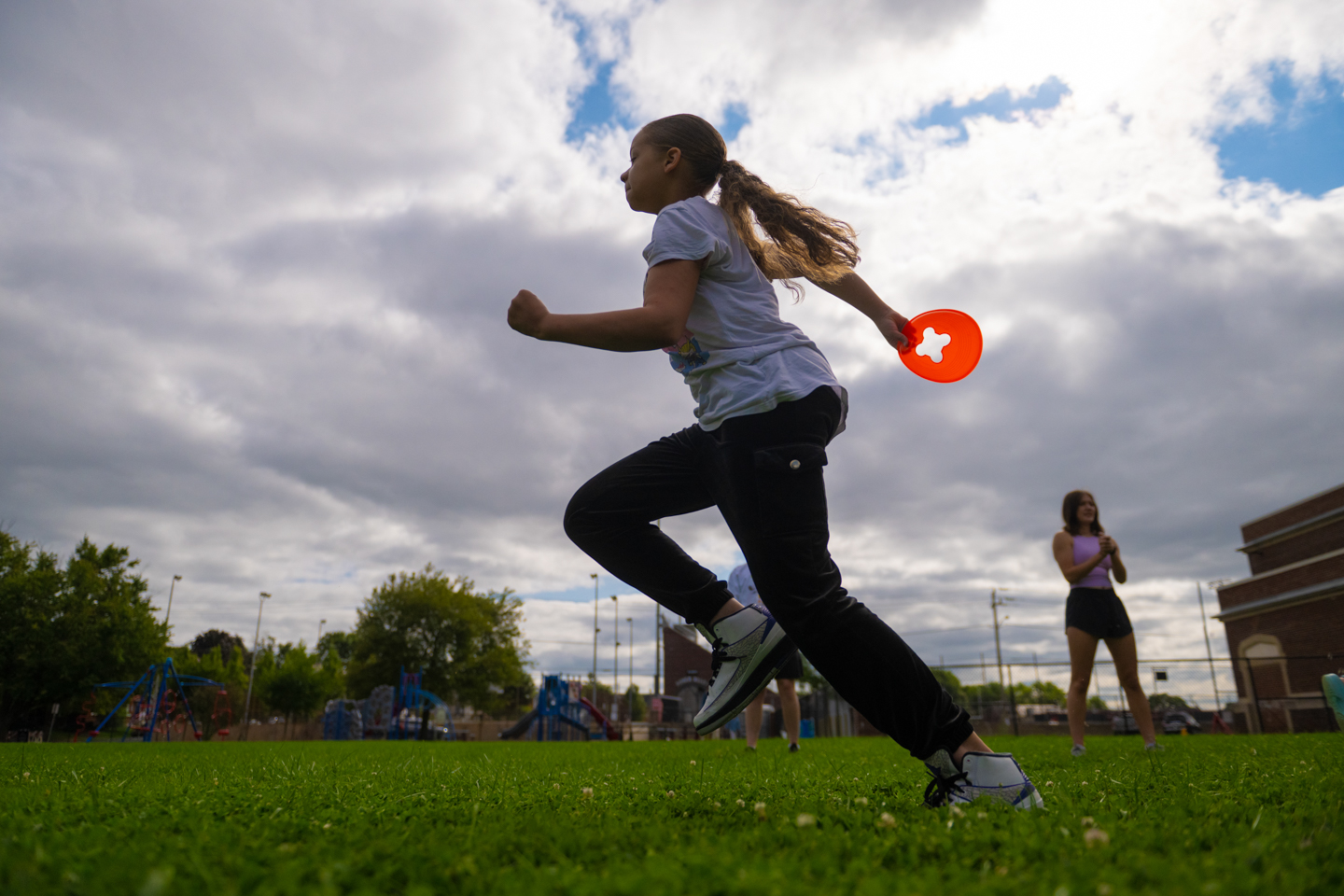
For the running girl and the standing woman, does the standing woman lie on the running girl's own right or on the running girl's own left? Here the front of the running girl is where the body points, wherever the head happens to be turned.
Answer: on the running girl's own right

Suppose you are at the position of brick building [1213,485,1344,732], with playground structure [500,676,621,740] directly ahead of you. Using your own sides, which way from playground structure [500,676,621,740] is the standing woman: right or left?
left

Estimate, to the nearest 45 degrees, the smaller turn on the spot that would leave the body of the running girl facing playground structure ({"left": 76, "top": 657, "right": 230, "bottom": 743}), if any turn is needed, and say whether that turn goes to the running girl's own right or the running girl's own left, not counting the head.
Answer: approximately 45° to the running girl's own right

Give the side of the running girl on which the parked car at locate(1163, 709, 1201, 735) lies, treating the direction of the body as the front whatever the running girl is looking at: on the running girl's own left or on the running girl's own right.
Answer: on the running girl's own right

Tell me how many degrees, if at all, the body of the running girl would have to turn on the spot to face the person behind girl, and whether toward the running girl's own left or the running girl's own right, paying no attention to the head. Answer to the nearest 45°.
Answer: approximately 90° to the running girl's own right

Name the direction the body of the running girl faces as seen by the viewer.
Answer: to the viewer's left

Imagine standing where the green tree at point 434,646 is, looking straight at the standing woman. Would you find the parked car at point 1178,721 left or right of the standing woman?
left

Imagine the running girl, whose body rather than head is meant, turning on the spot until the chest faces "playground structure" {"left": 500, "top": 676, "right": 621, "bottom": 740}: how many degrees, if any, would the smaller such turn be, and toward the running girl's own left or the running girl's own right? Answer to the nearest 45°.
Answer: approximately 90° to the running girl's own right

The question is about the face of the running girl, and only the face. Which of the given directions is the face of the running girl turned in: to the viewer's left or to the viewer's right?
to the viewer's left

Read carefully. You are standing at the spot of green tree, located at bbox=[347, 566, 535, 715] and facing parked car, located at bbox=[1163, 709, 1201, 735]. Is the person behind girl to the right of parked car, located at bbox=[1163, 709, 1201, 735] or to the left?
right

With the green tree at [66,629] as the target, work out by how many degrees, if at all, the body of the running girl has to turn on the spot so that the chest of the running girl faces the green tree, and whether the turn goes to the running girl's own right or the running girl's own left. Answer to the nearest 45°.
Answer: approximately 45° to the running girl's own right

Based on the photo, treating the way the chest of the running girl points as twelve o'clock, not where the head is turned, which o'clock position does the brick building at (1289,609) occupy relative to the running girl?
The brick building is roughly at 4 o'clock from the running girl.
